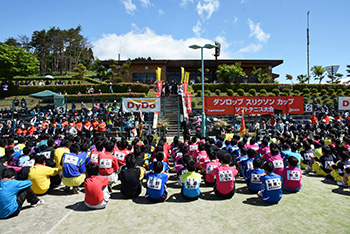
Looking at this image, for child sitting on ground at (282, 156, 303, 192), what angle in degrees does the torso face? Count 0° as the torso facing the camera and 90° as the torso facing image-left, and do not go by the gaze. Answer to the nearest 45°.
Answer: approximately 180°

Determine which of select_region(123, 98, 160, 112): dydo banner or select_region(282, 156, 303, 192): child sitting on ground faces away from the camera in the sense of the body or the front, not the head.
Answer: the child sitting on ground

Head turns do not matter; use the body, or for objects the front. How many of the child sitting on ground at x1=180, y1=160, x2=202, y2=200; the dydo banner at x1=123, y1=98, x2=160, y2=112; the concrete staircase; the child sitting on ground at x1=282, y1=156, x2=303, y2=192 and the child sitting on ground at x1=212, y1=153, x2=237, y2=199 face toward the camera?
2

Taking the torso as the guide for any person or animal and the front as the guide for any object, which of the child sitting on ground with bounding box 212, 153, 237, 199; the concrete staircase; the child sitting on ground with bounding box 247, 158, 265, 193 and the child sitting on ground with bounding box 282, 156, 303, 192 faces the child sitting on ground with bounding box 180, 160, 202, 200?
the concrete staircase

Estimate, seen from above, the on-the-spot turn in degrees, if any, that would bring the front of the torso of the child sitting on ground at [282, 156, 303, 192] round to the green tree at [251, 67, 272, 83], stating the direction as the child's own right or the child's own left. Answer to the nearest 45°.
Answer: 0° — they already face it

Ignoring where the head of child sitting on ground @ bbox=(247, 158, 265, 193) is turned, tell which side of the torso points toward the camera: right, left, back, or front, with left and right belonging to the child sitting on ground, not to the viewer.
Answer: back

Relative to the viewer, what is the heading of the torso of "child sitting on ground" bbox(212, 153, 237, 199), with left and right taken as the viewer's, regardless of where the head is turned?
facing away from the viewer

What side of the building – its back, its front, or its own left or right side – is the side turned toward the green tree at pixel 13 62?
right

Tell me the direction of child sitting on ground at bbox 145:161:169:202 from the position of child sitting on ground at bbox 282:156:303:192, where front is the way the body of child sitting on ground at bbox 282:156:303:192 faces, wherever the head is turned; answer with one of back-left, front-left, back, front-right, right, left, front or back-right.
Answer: back-left

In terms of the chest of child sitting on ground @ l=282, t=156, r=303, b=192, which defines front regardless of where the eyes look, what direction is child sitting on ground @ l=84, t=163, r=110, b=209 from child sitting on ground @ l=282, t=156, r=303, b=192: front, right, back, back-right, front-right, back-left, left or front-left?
back-left

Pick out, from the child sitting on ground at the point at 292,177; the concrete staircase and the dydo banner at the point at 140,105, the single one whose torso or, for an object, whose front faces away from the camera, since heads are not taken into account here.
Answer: the child sitting on ground
